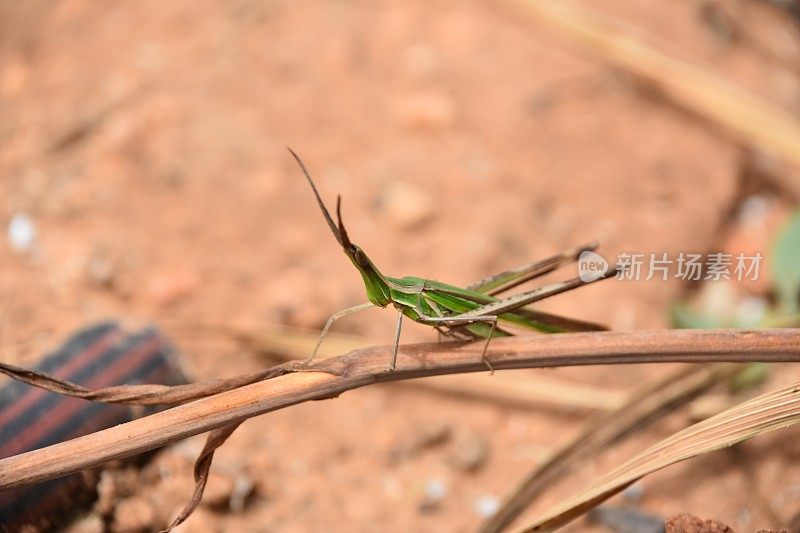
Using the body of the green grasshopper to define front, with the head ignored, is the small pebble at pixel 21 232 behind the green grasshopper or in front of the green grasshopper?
in front

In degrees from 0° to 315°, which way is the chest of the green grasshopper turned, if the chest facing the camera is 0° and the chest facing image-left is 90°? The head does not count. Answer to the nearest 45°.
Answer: approximately 90°
